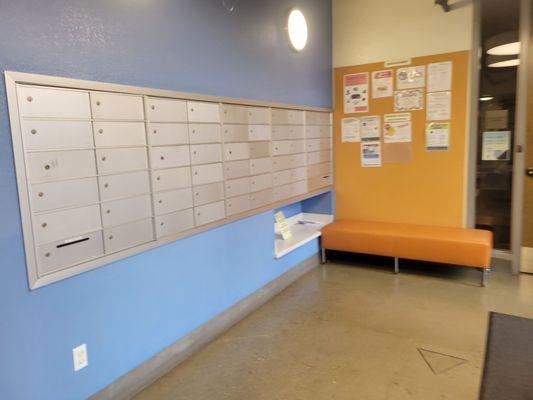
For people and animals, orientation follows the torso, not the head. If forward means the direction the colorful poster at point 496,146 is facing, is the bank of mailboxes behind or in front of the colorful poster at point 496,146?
in front

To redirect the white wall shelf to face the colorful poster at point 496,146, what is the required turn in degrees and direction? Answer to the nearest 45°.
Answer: approximately 45° to its left

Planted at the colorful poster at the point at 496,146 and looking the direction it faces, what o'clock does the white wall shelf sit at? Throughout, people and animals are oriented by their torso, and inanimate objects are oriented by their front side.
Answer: The white wall shelf is roughly at 2 o'clock from the colorful poster.

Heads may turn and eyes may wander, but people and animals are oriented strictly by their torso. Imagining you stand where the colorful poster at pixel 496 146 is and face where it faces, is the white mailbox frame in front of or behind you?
in front

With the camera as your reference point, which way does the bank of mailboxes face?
facing the viewer and to the right of the viewer

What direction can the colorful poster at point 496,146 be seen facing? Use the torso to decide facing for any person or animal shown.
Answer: toward the camera

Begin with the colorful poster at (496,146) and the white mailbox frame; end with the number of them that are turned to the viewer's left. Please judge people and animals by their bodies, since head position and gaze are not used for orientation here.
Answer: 0

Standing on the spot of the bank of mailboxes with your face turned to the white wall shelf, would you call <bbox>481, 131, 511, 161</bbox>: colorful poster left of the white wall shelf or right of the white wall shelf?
right

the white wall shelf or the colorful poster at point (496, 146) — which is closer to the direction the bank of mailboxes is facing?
the colorful poster

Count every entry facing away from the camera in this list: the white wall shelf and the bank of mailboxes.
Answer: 0

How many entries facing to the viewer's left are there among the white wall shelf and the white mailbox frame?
0

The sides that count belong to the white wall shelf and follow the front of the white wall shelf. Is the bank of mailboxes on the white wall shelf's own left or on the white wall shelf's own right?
on the white wall shelf's own right

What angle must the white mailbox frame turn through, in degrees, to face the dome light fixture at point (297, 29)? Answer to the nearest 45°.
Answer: approximately 90° to its left
